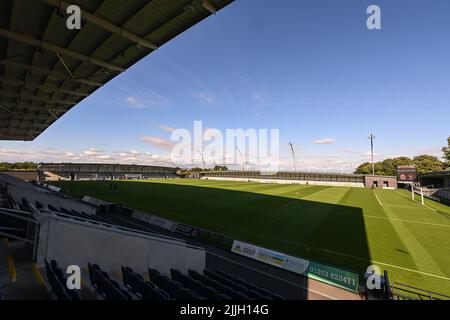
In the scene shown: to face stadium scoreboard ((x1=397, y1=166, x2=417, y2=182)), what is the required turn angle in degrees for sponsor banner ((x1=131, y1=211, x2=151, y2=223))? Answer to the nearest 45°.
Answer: approximately 135° to its left

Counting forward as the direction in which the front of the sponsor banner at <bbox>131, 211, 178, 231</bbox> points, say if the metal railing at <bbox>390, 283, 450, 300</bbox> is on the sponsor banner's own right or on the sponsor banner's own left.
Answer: on the sponsor banner's own left

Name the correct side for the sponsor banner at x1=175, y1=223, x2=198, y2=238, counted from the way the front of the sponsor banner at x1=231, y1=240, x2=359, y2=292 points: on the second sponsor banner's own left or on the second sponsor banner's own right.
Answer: on the second sponsor banner's own right

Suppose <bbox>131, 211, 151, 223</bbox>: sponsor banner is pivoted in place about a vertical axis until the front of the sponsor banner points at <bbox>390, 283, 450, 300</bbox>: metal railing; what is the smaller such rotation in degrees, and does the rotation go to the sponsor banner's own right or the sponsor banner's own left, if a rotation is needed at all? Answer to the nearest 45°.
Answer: approximately 90° to the sponsor banner's own left

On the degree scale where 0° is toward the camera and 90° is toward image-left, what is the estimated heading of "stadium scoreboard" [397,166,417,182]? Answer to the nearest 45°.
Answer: approximately 0°

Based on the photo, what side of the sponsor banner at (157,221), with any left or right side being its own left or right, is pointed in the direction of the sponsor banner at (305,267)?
left
